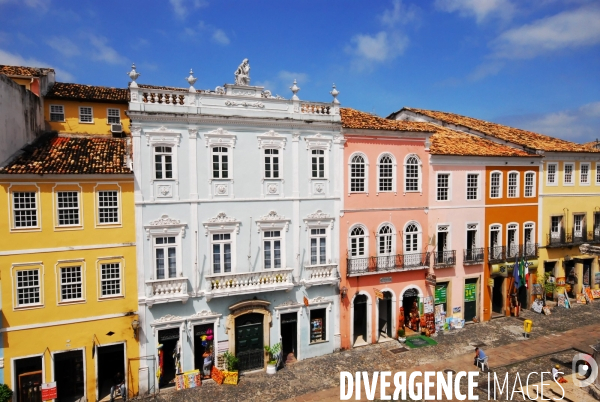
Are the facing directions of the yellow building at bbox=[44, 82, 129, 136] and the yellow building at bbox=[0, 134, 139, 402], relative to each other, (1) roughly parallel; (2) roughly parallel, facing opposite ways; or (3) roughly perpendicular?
roughly parallel

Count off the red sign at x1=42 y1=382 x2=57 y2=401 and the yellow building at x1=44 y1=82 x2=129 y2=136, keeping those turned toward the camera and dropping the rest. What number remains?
2

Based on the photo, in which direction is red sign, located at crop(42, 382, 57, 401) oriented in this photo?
toward the camera

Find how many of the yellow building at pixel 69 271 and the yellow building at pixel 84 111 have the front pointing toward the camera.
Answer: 2

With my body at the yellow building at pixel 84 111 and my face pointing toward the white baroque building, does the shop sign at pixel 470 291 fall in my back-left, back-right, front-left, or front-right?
front-left

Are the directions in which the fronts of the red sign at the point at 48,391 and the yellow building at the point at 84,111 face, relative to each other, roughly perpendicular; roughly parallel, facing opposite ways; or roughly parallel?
roughly parallel

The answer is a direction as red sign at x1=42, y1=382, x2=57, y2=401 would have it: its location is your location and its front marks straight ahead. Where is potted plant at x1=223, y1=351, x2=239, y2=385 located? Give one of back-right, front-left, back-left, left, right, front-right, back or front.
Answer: left

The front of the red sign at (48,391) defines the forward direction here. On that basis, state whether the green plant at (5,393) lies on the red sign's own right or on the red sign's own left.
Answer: on the red sign's own right

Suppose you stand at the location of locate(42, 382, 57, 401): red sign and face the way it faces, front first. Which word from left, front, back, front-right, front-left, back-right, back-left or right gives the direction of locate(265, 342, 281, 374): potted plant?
left

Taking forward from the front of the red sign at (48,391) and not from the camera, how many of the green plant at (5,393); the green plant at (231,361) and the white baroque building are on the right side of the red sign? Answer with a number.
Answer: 1

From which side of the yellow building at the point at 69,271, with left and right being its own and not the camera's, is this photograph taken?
front
